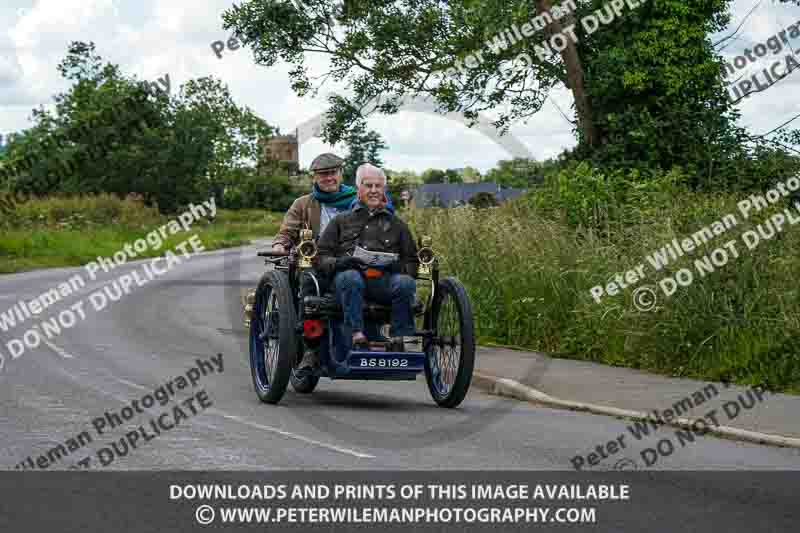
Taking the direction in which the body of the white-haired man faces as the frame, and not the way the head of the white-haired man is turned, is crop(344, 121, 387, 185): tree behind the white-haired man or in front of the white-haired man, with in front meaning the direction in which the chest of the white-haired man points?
behind

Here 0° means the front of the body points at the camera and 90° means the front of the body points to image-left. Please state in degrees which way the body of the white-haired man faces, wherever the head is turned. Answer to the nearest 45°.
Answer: approximately 0°

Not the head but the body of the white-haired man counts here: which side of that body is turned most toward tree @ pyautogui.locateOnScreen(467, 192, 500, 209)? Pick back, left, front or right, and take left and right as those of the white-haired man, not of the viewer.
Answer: back
